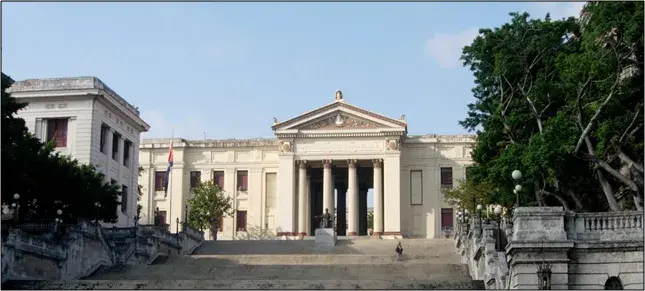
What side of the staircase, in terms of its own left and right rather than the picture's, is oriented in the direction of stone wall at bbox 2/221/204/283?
right

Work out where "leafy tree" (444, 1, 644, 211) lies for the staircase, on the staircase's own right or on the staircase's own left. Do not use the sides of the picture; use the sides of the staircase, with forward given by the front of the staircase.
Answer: on the staircase's own left

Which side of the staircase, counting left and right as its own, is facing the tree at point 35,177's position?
right

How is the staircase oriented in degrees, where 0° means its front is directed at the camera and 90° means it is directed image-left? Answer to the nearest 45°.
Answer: approximately 0°
